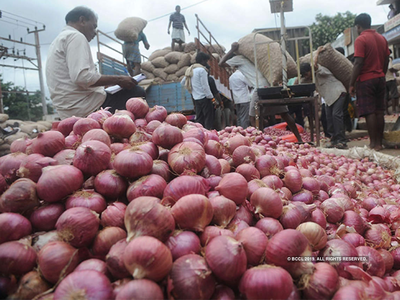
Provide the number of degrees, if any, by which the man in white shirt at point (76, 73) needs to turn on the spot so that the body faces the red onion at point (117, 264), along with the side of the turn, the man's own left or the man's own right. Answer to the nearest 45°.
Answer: approximately 90° to the man's own right

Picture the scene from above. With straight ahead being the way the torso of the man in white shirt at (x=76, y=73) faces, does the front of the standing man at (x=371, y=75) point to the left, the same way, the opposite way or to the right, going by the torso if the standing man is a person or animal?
to the left

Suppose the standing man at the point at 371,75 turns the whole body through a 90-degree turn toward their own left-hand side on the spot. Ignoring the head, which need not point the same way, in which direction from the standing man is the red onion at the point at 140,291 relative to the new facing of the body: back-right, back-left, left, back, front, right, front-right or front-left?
front-left

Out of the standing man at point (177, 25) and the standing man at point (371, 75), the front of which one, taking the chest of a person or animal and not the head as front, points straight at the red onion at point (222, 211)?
the standing man at point (177, 25)

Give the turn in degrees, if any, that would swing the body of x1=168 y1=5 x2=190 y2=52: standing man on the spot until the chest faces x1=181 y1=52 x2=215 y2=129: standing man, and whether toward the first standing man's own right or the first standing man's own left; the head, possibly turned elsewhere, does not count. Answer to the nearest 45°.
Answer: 0° — they already face them

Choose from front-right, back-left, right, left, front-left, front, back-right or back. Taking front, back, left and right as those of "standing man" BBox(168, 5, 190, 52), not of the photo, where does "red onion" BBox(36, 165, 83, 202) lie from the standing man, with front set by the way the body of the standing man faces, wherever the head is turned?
front

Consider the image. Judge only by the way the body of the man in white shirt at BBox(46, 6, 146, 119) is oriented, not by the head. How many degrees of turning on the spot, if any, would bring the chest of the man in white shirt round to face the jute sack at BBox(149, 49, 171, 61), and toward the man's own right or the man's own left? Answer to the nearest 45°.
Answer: approximately 90° to the man's own left

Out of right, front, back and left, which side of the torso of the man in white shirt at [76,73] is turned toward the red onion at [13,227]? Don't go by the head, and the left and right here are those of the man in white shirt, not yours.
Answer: right

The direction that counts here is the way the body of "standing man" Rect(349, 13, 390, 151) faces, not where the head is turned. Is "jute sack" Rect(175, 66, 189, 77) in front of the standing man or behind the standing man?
in front

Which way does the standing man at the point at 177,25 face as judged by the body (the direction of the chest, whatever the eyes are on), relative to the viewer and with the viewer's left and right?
facing the viewer

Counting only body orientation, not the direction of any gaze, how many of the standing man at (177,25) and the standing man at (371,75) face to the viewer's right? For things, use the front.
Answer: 0

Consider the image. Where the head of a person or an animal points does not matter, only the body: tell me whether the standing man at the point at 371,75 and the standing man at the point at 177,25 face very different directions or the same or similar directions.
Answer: very different directions

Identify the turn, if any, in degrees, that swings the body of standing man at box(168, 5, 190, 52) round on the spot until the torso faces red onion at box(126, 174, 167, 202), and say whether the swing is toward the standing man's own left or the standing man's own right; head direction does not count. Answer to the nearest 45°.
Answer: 0° — they already face it

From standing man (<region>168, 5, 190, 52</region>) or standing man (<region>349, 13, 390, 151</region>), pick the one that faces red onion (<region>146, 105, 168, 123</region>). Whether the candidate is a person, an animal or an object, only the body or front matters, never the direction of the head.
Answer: standing man (<region>168, 5, 190, 52</region>)

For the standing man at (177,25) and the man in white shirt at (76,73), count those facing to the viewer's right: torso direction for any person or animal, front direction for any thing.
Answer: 1

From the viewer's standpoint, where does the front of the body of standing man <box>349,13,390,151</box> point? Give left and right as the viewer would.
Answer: facing away from the viewer and to the left of the viewer

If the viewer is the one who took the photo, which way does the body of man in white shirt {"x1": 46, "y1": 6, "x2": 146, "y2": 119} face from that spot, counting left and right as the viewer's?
facing to the right of the viewer
